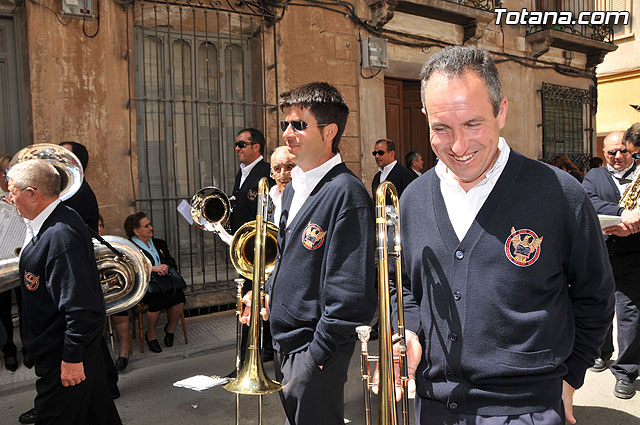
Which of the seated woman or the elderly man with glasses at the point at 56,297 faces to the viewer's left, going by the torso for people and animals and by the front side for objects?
the elderly man with glasses

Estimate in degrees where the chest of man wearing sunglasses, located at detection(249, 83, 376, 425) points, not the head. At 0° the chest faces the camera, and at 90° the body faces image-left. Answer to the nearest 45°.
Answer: approximately 45°

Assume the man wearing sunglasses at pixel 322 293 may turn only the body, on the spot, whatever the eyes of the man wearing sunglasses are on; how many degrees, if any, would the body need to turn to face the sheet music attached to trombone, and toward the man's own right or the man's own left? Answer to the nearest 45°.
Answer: approximately 90° to the man's own right

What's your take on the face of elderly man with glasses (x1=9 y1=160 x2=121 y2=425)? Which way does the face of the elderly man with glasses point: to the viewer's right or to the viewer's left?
to the viewer's left

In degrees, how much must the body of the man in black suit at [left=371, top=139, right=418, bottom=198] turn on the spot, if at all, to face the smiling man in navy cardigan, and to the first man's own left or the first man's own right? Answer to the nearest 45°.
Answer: approximately 45° to the first man's own left

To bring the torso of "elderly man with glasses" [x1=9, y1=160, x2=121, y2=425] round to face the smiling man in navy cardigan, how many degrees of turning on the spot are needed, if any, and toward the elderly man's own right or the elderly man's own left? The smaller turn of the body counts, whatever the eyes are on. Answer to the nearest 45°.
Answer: approximately 135° to the elderly man's own left

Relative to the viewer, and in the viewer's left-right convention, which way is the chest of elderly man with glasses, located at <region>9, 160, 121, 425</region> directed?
facing to the left of the viewer

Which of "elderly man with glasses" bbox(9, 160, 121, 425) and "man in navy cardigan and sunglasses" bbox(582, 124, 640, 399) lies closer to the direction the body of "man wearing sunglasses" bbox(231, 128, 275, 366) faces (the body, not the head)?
the elderly man with glasses
